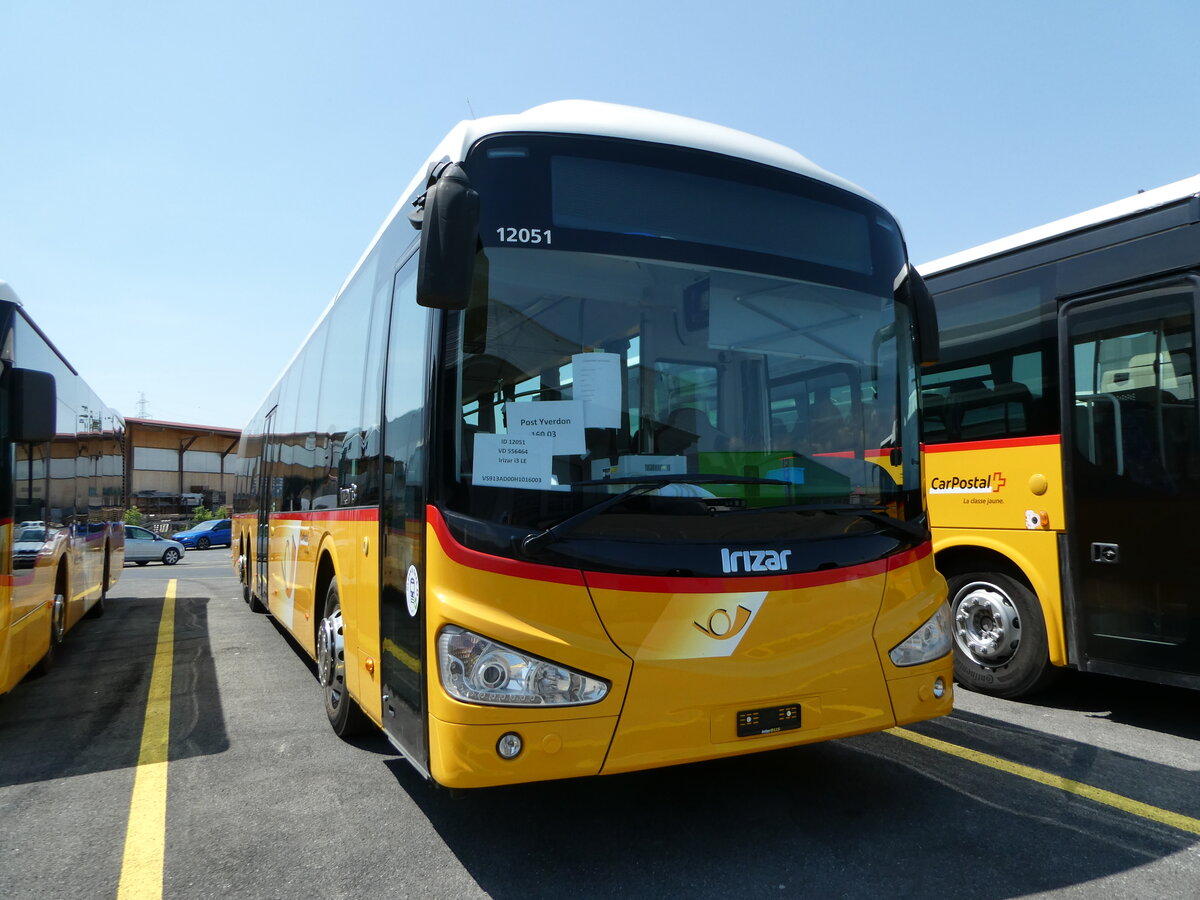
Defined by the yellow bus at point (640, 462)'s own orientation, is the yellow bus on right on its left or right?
on its left

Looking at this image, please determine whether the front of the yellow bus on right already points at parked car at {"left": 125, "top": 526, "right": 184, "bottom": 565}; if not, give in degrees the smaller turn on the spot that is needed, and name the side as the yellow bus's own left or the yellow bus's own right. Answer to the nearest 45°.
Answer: approximately 135° to the yellow bus's own right

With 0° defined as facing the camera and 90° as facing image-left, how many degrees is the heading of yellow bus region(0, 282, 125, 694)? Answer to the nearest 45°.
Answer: approximately 0°

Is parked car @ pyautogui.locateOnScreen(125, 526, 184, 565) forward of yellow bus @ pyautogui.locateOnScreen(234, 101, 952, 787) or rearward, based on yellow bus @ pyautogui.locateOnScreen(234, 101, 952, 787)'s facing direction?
rearward

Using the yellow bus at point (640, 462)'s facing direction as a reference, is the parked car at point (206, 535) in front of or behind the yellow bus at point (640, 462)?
behind

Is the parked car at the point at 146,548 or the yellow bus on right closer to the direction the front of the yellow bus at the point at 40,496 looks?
the yellow bus on right
